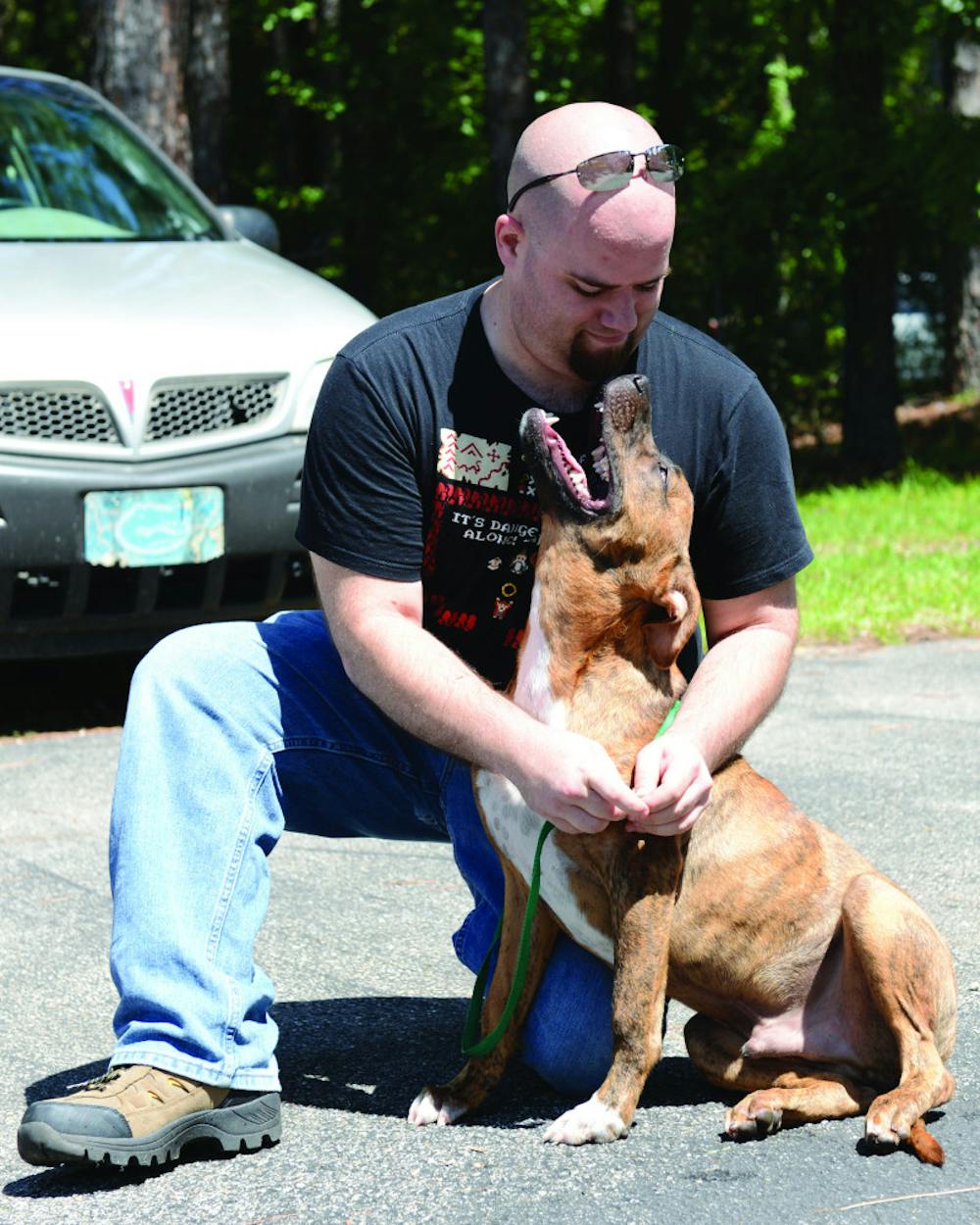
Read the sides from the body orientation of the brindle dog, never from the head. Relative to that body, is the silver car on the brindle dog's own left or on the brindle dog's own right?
on the brindle dog's own right

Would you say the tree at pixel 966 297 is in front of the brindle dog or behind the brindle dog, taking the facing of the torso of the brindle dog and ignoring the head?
behind

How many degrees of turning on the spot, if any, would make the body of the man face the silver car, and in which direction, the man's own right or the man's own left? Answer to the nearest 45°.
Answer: approximately 180°

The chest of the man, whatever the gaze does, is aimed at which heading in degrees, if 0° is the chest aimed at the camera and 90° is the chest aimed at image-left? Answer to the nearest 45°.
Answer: approximately 0°

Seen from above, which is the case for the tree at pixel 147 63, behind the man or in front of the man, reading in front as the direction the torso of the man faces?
behind

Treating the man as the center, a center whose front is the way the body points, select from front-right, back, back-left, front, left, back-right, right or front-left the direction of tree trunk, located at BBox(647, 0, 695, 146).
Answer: back
